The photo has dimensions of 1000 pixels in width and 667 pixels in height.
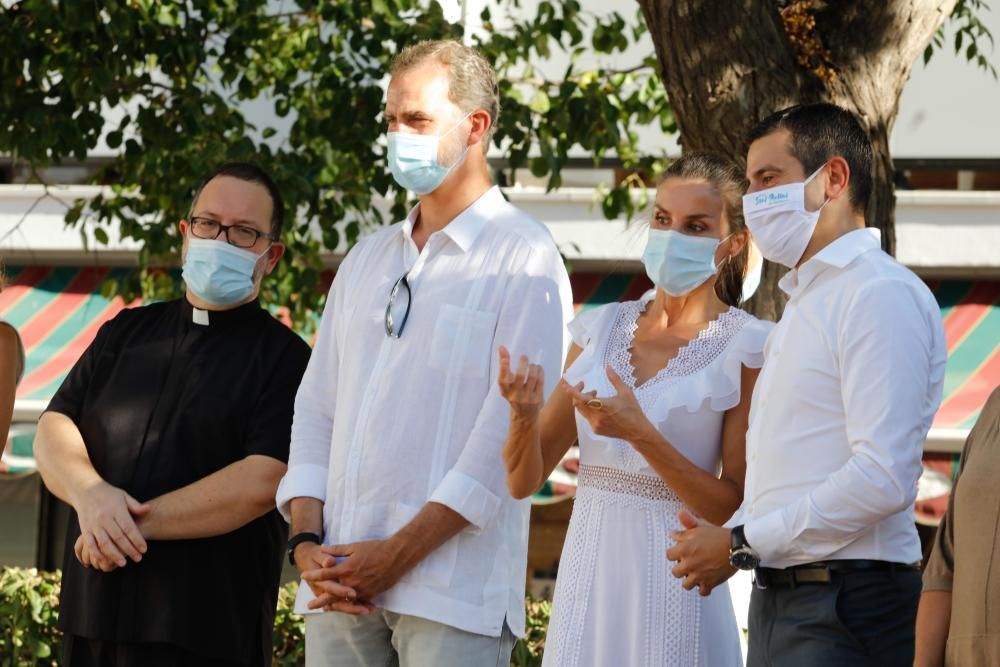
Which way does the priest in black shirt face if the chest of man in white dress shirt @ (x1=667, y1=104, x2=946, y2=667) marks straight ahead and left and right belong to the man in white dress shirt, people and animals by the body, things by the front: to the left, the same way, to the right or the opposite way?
to the left

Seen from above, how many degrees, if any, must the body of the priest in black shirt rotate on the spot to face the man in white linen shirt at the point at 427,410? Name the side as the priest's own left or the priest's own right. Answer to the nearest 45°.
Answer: approximately 90° to the priest's own left

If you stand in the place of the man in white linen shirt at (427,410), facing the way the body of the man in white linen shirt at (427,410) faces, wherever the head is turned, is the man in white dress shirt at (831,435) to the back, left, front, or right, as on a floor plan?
left

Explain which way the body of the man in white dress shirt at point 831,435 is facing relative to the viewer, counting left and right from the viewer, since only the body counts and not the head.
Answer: facing to the left of the viewer

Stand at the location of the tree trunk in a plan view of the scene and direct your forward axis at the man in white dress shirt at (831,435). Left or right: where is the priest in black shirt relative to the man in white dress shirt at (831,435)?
right

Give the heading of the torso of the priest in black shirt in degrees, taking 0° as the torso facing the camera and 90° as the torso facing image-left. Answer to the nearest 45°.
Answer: approximately 45°

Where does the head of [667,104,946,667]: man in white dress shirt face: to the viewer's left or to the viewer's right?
to the viewer's left
